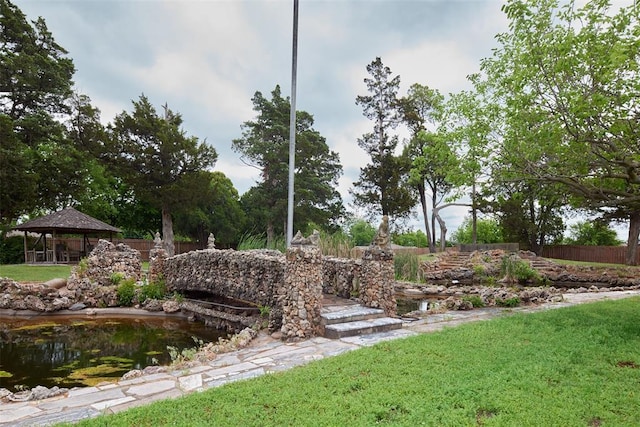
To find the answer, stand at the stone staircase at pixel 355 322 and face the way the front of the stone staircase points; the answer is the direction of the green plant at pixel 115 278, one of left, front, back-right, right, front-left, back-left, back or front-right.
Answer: back

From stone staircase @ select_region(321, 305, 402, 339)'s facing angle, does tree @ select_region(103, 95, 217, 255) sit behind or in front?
behind

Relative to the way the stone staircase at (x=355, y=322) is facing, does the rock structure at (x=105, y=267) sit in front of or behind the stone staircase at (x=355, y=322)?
behind

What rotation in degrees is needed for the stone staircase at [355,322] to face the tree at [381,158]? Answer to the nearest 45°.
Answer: approximately 135° to its left

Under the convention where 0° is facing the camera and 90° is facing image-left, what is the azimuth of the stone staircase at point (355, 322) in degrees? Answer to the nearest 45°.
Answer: approximately 315°

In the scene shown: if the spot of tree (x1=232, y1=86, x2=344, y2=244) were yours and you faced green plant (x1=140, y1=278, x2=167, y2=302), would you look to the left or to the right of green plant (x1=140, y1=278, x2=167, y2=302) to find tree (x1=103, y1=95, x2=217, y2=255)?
right

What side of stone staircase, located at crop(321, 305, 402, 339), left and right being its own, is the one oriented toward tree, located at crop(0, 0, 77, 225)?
back

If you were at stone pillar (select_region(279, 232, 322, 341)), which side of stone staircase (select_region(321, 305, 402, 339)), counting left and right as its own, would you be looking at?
right

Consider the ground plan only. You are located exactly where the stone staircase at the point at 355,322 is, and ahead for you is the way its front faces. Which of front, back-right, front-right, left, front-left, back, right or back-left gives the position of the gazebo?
back
